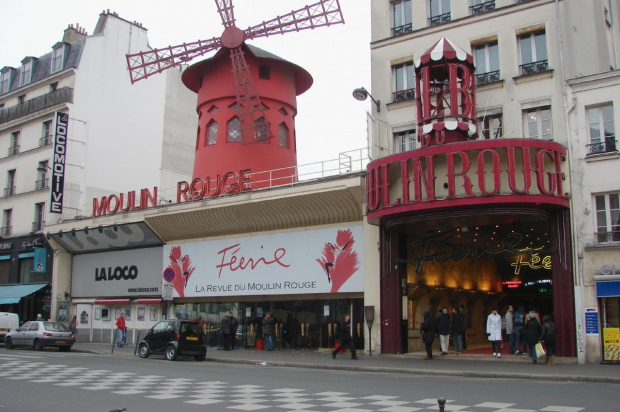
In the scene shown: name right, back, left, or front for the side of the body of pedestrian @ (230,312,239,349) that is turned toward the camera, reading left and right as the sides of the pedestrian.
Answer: back

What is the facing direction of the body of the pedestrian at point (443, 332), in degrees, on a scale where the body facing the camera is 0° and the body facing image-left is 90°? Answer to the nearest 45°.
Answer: approximately 0°

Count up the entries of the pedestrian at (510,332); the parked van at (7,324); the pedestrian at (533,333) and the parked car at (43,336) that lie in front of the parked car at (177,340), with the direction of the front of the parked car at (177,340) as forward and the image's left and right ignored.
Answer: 2

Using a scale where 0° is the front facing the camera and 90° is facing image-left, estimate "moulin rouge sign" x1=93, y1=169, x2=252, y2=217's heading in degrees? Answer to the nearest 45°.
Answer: approximately 45°

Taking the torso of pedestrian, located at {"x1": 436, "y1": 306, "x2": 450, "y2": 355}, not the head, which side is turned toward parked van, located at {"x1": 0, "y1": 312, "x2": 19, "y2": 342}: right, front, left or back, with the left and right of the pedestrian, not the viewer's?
right

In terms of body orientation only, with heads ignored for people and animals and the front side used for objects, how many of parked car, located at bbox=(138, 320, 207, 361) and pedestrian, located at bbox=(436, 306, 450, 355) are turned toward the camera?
1

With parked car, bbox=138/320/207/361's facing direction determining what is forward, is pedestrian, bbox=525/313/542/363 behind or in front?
behind
